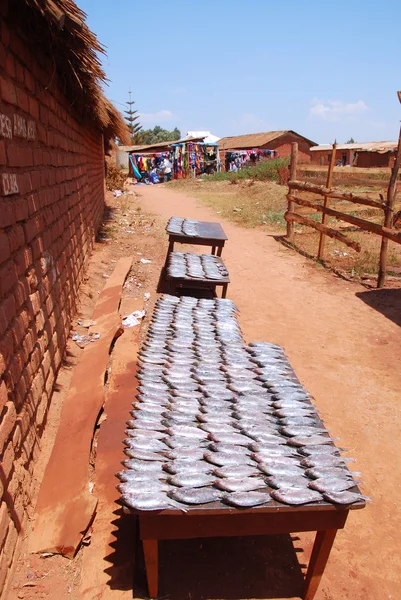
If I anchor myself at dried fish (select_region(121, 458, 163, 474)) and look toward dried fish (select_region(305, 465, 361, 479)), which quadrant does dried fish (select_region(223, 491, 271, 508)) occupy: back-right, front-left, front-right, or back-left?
front-right

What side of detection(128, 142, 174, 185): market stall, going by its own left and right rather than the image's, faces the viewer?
front

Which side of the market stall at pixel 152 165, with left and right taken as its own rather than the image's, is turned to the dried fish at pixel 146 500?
front

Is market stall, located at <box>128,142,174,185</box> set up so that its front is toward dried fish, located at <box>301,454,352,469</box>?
yes

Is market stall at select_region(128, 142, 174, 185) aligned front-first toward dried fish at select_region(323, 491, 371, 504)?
yes

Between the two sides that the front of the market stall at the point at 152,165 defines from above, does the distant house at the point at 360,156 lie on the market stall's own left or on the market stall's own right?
on the market stall's own left

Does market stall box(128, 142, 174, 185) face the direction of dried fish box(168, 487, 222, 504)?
yes

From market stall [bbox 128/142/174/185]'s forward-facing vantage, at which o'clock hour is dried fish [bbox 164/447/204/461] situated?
The dried fish is roughly at 12 o'clock from the market stall.

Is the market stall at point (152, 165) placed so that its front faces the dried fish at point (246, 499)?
yes

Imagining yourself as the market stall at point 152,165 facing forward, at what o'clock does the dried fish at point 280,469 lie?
The dried fish is roughly at 12 o'clock from the market stall.

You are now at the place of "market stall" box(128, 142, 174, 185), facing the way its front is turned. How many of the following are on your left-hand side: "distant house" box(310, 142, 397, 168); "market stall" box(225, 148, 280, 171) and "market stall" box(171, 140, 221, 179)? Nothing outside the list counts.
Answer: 3

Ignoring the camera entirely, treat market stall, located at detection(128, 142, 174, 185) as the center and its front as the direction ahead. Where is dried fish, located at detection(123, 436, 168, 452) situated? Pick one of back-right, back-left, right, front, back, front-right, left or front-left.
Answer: front

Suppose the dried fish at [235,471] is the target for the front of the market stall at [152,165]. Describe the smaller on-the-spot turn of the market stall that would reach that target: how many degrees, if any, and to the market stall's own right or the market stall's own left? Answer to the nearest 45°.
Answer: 0° — it already faces it

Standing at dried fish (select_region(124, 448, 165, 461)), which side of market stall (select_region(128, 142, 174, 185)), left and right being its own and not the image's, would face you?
front

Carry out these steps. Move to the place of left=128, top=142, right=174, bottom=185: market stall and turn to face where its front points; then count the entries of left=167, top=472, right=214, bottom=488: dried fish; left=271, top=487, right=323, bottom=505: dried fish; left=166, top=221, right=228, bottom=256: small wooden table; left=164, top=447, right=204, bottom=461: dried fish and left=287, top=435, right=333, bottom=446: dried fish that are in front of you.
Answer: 5

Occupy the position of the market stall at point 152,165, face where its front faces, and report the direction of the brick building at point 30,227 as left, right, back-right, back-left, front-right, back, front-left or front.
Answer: front

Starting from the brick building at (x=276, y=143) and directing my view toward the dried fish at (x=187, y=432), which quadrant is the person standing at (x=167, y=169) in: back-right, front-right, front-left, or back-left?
front-right

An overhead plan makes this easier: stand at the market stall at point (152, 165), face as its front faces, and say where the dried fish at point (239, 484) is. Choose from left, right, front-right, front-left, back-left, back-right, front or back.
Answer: front

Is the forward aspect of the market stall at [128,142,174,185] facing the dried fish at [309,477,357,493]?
yes

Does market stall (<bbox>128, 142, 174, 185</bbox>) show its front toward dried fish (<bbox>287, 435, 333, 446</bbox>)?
yes
